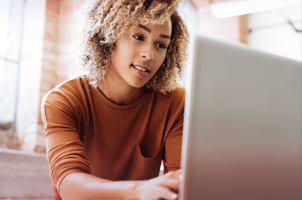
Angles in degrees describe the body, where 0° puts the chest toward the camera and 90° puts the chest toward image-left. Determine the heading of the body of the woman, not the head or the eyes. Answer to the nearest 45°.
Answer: approximately 315°

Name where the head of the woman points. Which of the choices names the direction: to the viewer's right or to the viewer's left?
to the viewer's right

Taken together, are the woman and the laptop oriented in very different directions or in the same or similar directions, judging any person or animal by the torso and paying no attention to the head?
very different directions

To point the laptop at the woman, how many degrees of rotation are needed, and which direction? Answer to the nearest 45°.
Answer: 0° — it already faces them

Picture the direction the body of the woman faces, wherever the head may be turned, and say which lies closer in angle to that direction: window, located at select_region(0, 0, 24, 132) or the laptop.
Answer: the laptop

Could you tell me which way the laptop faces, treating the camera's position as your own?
facing away from the viewer and to the left of the viewer

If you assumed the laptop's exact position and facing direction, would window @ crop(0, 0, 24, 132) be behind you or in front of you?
in front

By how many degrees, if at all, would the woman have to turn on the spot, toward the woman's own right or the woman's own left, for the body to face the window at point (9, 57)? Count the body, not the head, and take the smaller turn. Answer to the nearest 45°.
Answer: approximately 180°
